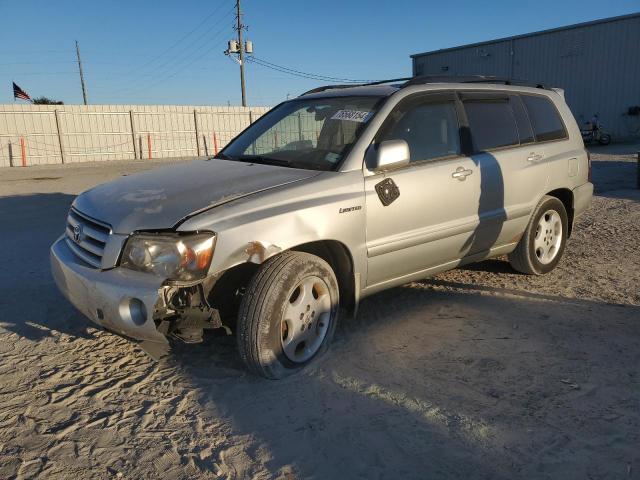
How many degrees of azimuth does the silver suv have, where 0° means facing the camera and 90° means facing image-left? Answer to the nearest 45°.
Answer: approximately 45°

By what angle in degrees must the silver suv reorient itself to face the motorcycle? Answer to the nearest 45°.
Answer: approximately 180°

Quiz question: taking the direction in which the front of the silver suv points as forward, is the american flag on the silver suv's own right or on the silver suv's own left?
on the silver suv's own right

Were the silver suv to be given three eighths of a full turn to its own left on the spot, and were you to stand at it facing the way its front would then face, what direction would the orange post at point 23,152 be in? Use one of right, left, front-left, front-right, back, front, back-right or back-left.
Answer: back-left

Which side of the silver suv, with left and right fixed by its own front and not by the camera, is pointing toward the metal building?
back

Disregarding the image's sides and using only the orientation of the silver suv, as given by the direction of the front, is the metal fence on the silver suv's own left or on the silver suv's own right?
on the silver suv's own right
